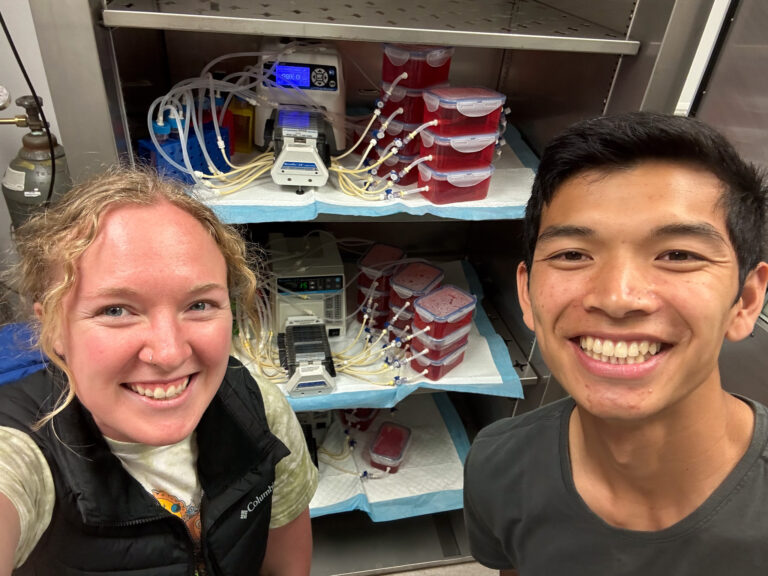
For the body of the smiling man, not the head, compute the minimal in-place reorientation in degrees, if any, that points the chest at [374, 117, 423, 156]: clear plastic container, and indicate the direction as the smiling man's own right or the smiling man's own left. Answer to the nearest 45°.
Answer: approximately 135° to the smiling man's own right

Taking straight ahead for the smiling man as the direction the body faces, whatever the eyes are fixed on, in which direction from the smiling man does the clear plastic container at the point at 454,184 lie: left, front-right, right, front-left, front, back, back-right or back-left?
back-right

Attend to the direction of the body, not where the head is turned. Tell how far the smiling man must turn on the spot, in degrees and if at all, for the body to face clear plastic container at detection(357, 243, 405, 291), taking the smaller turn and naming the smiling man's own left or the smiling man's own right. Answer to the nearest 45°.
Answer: approximately 135° to the smiling man's own right

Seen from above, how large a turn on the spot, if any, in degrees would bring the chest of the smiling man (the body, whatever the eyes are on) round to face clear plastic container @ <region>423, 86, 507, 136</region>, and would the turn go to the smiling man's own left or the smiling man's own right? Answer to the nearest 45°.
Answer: approximately 135° to the smiling man's own right

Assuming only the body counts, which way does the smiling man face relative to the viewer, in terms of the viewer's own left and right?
facing the viewer

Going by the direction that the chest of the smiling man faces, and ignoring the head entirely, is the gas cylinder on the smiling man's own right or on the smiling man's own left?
on the smiling man's own right

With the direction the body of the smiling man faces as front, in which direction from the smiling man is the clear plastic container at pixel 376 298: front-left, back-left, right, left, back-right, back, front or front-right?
back-right

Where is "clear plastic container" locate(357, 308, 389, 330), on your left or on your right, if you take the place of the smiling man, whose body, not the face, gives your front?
on your right
